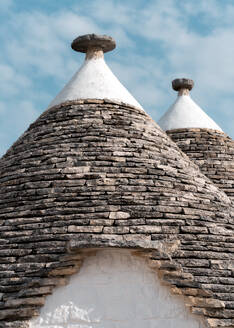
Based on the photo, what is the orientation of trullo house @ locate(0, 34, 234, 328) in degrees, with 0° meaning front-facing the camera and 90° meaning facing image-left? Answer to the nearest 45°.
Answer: approximately 0°
